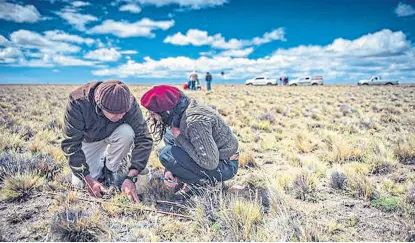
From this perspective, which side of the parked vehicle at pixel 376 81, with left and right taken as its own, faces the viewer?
left

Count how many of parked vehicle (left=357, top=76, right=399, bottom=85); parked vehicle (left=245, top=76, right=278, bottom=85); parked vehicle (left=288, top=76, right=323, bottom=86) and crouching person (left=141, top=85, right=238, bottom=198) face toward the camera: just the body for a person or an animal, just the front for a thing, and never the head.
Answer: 0

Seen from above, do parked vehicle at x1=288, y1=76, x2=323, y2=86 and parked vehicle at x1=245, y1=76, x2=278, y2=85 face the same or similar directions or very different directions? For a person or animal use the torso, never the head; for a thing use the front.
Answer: same or similar directions

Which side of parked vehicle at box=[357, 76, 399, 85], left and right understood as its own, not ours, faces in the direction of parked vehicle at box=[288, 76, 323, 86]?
front

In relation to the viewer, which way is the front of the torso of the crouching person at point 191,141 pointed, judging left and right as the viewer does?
facing to the left of the viewer

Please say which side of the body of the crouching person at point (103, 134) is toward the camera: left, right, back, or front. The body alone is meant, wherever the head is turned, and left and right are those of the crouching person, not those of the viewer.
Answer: front

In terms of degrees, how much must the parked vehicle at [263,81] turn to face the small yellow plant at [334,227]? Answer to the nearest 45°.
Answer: approximately 90° to its left

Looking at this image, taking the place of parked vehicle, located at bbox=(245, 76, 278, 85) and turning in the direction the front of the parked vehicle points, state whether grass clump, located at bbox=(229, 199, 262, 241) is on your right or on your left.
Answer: on your left

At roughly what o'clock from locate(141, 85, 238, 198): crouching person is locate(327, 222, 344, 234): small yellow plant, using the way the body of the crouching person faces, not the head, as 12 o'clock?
The small yellow plant is roughly at 7 o'clock from the crouching person.

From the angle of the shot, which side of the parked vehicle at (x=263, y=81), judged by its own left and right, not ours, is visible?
left

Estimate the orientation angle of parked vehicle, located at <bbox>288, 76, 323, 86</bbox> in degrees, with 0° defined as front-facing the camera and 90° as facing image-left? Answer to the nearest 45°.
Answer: approximately 90°

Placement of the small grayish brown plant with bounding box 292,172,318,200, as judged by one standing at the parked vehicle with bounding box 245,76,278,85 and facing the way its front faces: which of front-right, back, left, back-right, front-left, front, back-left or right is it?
left

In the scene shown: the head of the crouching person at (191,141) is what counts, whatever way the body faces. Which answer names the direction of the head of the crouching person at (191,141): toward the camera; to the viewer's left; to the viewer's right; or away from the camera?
to the viewer's left

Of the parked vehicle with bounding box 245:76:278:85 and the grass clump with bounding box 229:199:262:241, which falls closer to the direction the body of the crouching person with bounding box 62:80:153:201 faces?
the grass clump
